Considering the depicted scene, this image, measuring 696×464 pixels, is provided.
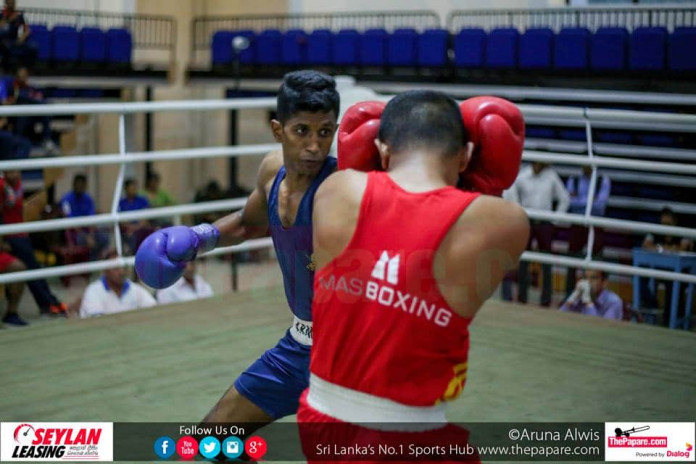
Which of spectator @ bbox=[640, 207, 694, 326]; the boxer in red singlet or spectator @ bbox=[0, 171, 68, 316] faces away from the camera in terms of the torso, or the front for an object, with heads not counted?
the boxer in red singlet

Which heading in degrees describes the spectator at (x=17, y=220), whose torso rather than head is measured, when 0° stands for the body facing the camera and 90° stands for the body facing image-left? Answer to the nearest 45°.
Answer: approximately 270°

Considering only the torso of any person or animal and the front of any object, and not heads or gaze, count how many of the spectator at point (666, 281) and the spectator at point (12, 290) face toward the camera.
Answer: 1

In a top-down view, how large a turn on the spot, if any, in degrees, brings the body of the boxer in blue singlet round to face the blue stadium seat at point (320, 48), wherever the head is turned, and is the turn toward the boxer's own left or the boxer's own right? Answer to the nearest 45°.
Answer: approximately 135° to the boxer's own left

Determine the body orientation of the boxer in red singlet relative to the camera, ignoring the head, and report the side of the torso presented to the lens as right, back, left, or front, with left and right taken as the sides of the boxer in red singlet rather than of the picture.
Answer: back

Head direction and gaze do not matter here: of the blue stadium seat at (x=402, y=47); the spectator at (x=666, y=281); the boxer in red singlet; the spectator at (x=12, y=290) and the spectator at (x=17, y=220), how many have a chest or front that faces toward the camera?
2

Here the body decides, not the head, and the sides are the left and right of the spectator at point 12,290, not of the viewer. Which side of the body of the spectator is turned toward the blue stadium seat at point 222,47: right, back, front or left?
left

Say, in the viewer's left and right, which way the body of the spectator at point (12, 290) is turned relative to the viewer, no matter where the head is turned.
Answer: facing to the right of the viewer

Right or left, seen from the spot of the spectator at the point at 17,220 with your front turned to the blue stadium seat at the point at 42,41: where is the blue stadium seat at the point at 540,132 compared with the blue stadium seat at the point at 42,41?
right

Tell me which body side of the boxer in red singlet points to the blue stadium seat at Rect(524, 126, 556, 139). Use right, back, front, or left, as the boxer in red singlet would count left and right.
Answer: front
